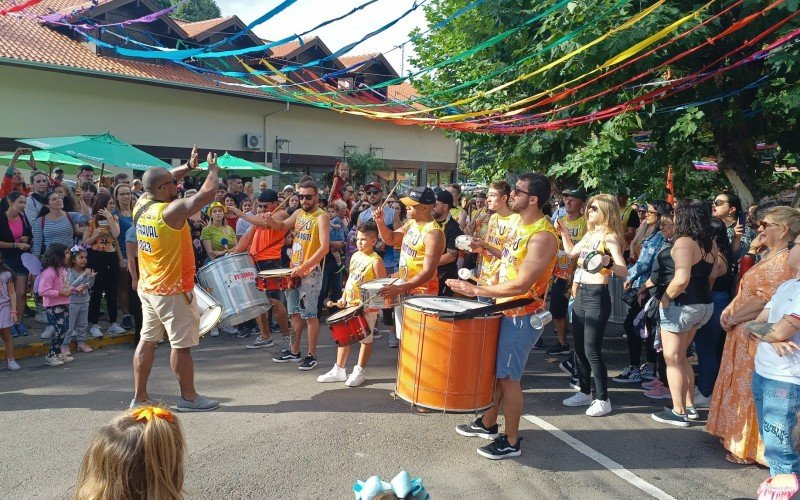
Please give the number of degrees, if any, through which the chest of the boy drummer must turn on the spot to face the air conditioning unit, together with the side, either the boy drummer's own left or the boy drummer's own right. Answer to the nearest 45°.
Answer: approximately 135° to the boy drummer's own right

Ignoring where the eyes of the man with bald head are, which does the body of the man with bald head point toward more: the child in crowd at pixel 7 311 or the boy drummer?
the boy drummer

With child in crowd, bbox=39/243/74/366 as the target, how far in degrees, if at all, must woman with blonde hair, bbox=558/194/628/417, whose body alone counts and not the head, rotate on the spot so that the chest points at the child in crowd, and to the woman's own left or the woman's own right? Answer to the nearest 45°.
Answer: approximately 45° to the woman's own right

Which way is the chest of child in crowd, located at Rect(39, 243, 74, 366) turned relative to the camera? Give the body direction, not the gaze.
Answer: to the viewer's right

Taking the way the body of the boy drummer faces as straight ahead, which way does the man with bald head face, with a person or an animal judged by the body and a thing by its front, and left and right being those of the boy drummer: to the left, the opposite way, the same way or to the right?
the opposite way

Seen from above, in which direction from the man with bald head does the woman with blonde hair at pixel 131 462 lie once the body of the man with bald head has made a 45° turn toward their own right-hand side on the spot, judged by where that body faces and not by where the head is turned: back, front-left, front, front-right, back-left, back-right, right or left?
right

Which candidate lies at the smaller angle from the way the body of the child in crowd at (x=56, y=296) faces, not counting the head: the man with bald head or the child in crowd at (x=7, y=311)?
the man with bald head

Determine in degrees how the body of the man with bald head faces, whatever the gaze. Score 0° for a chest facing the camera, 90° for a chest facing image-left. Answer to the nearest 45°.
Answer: approximately 225°

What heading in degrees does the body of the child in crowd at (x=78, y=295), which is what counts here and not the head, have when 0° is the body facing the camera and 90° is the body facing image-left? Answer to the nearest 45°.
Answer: approximately 315°
